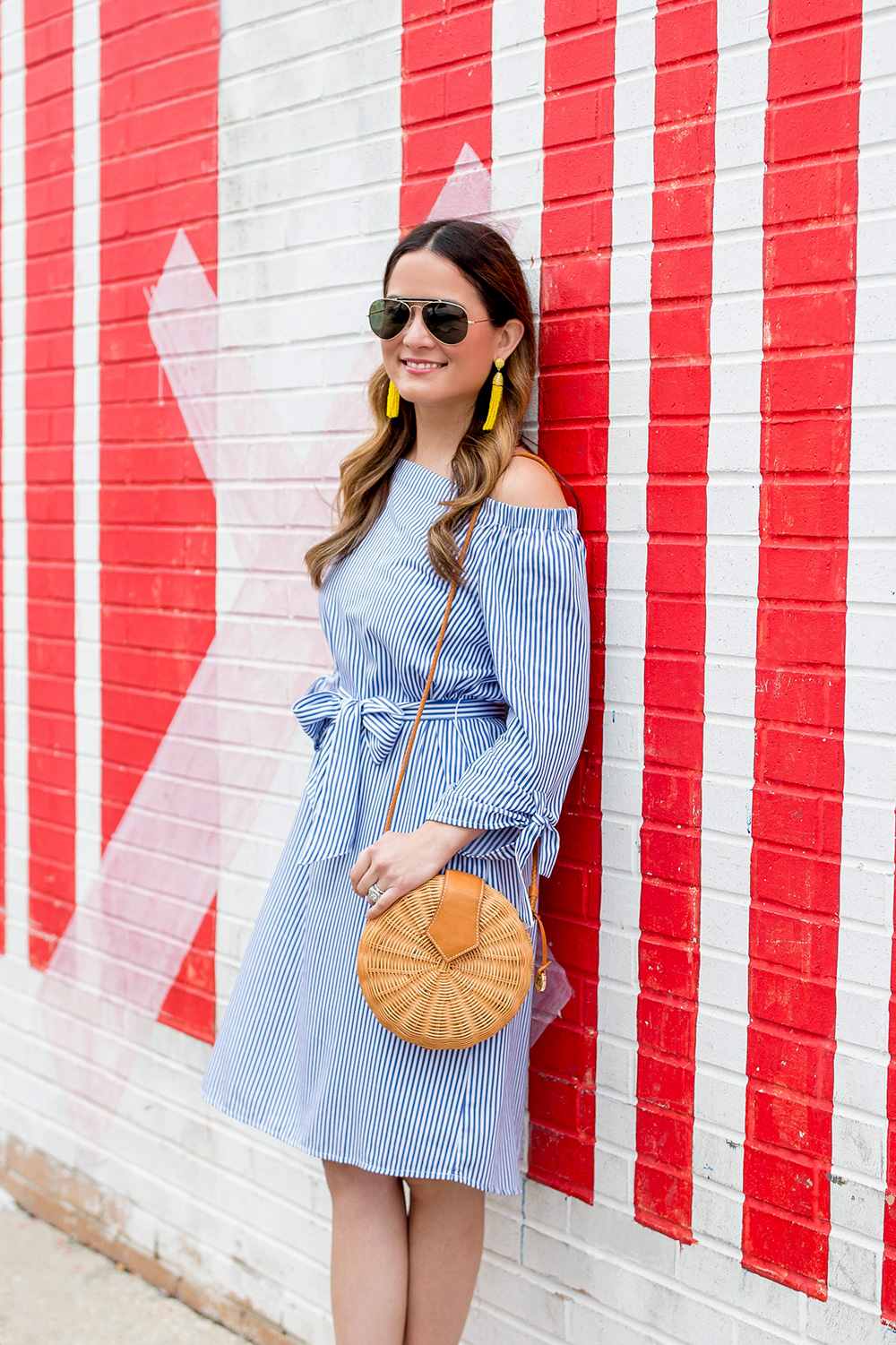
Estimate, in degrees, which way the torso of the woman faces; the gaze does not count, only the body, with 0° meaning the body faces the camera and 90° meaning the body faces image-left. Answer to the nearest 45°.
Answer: approximately 45°
